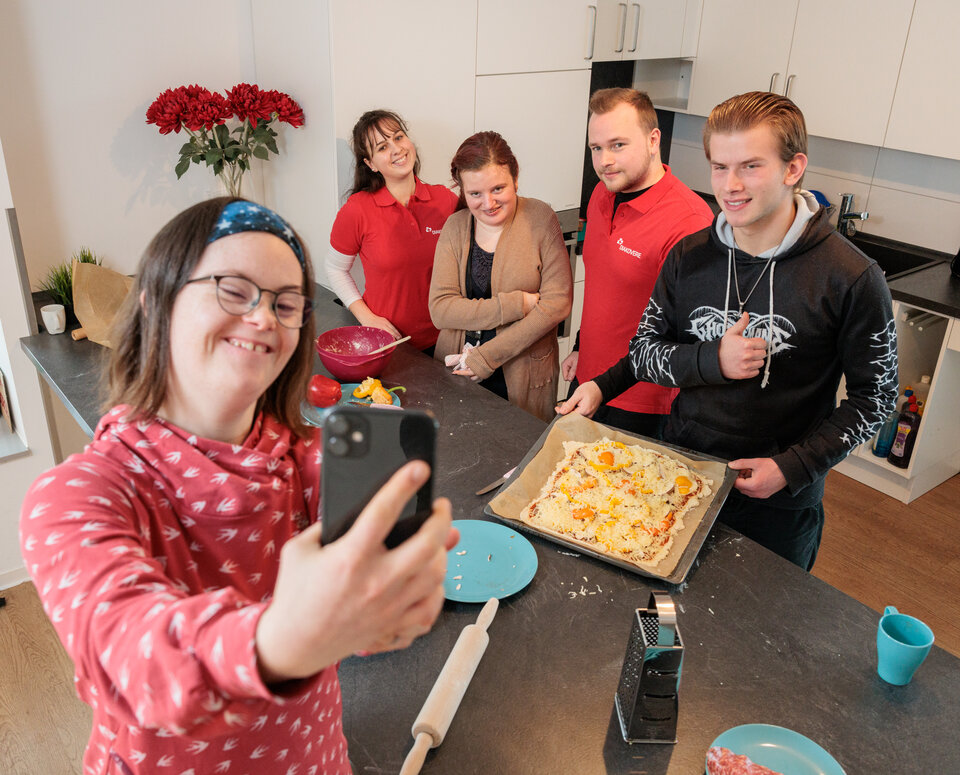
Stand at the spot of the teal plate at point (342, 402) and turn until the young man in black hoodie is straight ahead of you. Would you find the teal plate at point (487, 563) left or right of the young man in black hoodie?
right

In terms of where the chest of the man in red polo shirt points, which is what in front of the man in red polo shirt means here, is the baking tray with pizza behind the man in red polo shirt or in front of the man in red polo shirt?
in front

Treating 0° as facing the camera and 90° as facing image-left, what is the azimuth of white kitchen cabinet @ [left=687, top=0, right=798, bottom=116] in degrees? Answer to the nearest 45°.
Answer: approximately 45°

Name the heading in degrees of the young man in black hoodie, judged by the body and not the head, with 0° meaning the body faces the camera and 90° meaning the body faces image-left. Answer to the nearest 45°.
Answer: approximately 45°

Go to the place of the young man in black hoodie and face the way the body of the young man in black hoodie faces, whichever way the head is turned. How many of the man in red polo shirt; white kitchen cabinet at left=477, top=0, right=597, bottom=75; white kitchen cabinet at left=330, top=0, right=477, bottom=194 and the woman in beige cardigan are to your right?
4

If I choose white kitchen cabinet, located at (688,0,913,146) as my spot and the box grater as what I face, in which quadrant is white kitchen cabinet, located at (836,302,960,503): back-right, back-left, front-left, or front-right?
front-left

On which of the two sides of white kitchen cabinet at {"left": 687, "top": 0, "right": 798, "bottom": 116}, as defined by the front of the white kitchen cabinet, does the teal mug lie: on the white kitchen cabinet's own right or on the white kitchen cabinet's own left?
on the white kitchen cabinet's own left

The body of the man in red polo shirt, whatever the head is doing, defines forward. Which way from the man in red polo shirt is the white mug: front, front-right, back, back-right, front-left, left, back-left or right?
front-right

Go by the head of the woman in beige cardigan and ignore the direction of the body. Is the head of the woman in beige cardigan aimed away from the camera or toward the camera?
toward the camera

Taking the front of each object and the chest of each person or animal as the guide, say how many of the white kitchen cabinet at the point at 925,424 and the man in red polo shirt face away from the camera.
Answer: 0

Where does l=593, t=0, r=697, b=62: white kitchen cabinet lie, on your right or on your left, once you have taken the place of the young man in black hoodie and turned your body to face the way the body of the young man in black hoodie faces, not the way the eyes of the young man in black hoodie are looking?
on your right

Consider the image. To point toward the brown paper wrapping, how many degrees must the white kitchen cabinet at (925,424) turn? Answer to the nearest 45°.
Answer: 0° — it already faces it

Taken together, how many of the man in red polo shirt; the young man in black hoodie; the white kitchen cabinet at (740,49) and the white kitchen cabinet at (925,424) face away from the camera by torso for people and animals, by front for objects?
0

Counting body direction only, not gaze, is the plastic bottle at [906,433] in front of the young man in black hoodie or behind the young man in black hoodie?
behind

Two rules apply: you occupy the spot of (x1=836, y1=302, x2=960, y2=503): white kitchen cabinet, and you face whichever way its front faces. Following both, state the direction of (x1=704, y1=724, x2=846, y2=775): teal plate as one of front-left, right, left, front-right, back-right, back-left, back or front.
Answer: front-left
